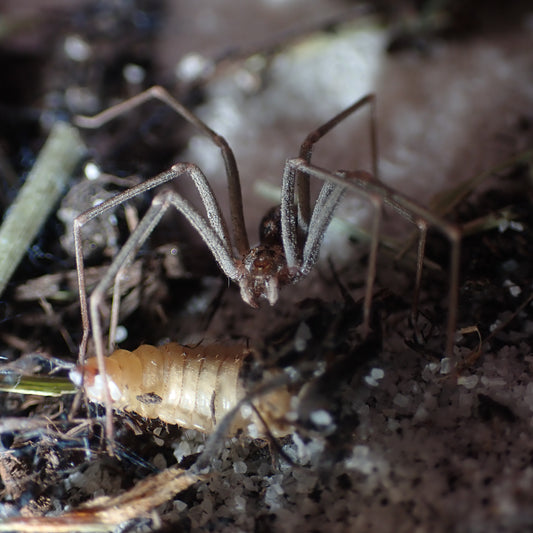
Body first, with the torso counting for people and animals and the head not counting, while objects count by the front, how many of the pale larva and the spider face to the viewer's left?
1

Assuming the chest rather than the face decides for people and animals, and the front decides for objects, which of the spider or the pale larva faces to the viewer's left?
the pale larva

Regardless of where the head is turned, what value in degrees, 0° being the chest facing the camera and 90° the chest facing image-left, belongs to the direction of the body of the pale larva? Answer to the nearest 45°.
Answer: approximately 90°

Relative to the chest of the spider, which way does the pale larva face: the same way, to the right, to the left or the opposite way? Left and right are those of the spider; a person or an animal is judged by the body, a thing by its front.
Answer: to the right
